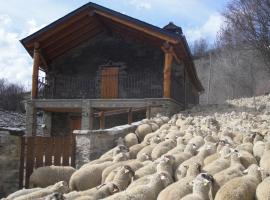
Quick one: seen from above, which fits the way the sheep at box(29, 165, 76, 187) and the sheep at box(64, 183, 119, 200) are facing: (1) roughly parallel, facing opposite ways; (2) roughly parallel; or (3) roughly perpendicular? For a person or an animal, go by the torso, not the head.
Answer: roughly parallel

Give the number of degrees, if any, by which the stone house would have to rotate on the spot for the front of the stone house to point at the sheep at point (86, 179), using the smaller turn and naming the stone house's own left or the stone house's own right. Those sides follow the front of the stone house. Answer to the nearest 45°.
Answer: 0° — it already faces it

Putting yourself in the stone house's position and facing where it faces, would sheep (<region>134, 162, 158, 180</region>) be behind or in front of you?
in front

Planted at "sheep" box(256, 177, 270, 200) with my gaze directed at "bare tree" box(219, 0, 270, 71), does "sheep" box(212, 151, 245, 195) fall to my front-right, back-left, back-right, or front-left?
front-left

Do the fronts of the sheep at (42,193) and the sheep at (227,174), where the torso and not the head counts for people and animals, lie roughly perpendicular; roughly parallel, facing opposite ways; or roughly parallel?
roughly parallel

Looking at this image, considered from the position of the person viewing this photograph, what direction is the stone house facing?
facing the viewer

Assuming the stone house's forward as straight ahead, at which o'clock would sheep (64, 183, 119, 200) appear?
The sheep is roughly at 12 o'clock from the stone house.

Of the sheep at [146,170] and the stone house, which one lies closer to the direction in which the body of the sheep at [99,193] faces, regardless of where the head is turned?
the sheep

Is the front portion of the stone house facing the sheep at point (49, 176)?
yes
